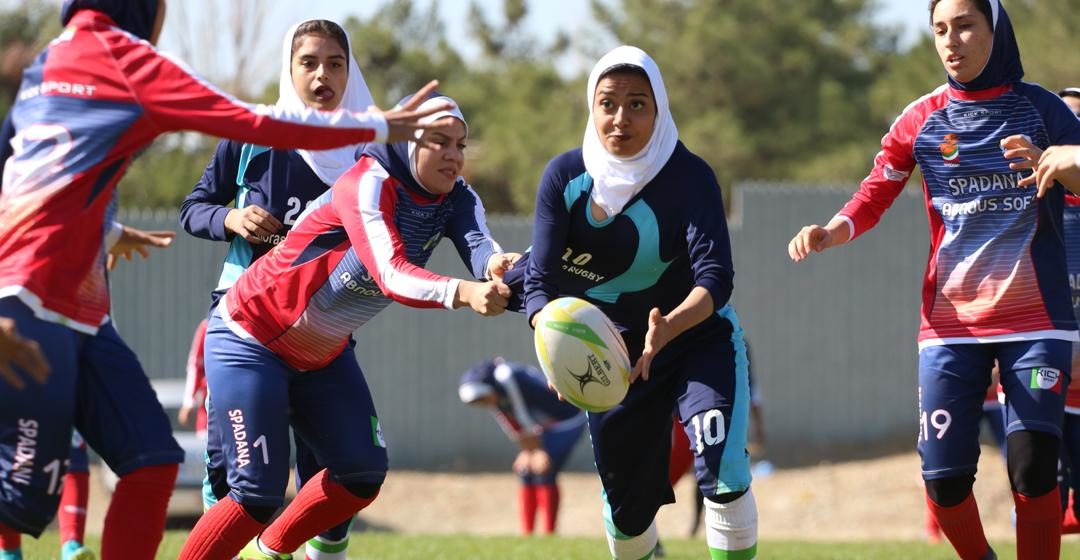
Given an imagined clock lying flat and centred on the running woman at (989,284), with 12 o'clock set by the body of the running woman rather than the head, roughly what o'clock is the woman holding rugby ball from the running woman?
The woman holding rugby ball is roughly at 2 o'clock from the running woman.

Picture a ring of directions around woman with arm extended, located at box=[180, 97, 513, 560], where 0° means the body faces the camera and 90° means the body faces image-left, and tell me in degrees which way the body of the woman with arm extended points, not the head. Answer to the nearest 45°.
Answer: approximately 315°

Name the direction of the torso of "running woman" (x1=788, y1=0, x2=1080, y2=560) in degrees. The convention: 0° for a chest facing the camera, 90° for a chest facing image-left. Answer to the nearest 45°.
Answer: approximately 0°

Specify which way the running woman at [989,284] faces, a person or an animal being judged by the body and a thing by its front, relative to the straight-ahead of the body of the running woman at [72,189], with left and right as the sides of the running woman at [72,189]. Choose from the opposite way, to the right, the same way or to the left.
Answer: the opposite way

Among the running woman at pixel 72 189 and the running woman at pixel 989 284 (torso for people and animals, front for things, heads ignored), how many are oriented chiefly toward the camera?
1

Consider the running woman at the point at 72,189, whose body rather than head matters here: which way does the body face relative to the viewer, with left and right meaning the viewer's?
facing away from the viewer and to the right of the viewer
